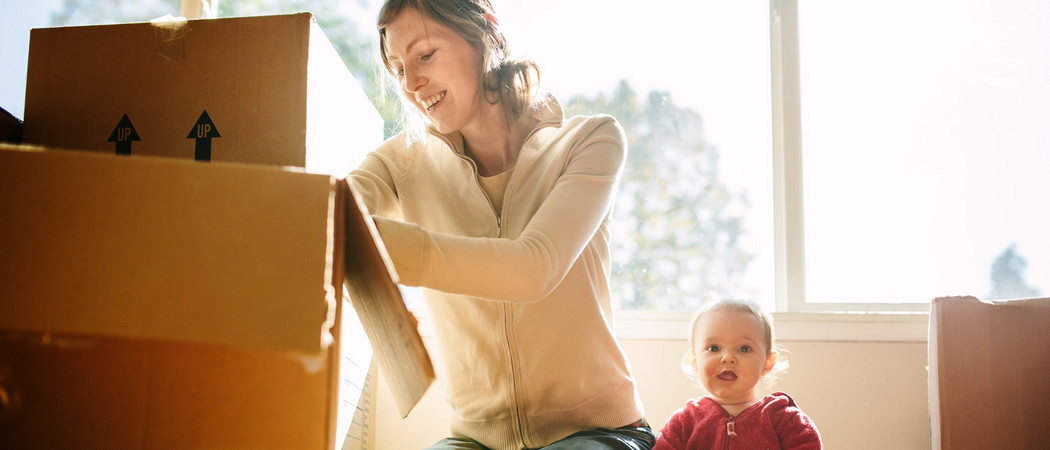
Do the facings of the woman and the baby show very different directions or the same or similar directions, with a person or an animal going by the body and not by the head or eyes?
same or similar directions

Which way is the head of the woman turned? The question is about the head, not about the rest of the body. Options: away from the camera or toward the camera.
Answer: toward the camera

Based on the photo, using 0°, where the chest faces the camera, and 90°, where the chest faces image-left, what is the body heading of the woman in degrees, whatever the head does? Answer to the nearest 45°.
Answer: approximately 45°

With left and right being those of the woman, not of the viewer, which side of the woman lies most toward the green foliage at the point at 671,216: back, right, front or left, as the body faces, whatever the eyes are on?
back

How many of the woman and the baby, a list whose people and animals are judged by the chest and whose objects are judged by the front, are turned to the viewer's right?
0

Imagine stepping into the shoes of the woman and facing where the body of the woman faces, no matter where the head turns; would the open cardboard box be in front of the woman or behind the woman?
in front

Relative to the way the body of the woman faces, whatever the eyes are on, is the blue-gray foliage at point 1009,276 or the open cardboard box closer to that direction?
the open cardboard box

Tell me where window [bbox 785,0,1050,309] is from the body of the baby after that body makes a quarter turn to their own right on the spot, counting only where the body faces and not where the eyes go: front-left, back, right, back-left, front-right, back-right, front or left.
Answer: back-right

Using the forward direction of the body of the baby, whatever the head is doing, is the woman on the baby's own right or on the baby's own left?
on the baby's own right

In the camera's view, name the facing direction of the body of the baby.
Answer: toward the camera

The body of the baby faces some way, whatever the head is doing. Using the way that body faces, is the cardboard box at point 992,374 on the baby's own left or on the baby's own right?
on the baby's own left

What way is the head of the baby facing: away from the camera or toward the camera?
toward the camera
